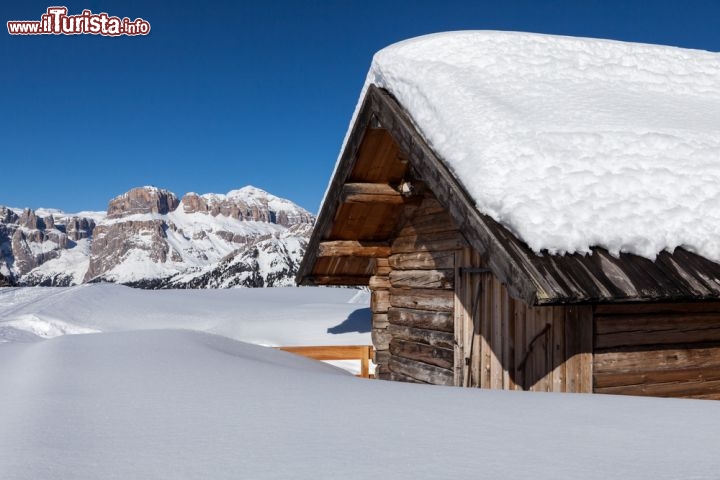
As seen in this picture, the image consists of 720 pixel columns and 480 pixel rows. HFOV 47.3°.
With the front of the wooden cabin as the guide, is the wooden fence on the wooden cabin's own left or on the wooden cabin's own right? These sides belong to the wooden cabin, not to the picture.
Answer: on the wooden cabin's own right
